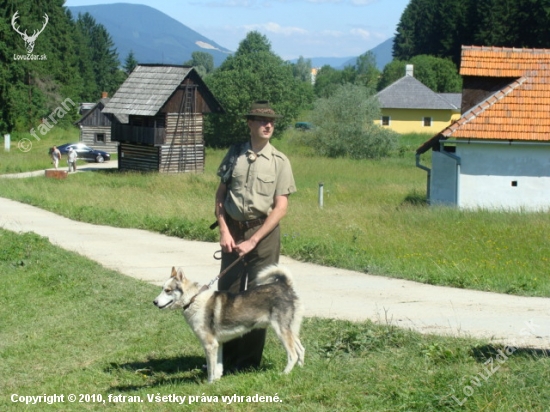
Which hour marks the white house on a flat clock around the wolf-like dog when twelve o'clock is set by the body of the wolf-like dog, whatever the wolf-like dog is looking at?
The white house is roughly at 4 o'clock from the wolf-like dog.

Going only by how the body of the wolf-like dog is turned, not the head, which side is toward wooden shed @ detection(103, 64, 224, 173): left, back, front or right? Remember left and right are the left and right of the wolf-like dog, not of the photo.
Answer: right

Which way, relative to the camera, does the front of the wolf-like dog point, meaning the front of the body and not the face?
to the viewer's left
